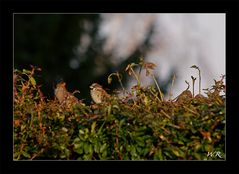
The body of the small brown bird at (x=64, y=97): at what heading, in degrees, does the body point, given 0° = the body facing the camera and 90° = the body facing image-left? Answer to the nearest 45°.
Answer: approximately 90°
